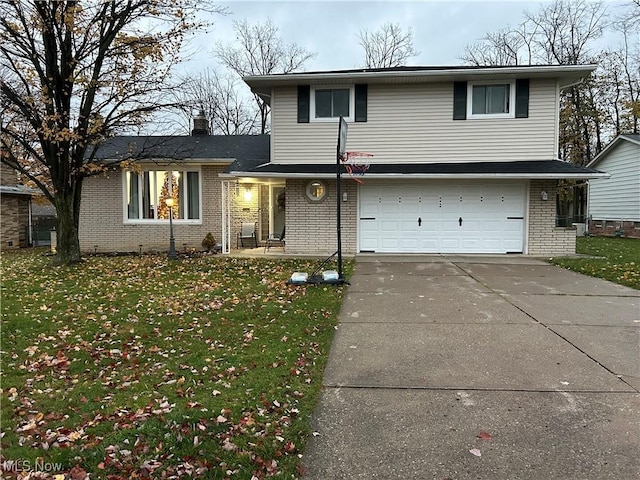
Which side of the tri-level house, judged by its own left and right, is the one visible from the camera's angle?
front

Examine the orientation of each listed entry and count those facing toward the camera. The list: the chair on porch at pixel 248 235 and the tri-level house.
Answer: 2

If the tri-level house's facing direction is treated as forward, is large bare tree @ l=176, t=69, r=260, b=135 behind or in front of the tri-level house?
behind

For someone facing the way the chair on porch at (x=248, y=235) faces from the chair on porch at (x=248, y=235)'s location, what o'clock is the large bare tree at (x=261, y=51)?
The large bare tree is roughly at 6 o'clock from the chair on porch.

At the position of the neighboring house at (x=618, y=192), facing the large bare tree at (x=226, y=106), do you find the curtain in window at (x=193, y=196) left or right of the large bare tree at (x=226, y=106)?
left

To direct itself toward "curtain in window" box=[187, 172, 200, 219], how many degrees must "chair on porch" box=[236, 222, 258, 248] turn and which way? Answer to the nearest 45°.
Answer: approximately 135° to its right

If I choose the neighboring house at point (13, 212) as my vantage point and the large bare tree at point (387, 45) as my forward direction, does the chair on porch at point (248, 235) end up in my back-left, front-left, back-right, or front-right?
front-right

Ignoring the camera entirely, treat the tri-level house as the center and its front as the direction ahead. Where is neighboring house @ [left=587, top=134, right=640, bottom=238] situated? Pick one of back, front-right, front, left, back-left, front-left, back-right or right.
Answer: back-left

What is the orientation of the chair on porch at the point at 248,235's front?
toward the camera

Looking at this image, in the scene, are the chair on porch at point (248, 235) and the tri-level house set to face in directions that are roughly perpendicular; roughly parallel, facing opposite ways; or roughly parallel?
roughly parallel

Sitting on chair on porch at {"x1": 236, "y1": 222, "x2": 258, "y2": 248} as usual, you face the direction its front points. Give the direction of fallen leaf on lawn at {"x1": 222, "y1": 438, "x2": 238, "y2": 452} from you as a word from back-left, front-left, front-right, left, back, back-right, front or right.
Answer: front

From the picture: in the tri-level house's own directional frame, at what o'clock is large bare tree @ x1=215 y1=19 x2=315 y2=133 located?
The large bare tree is roughly at 5 o'clock from the tri-level house.
